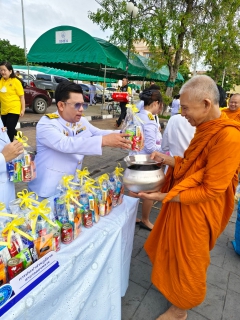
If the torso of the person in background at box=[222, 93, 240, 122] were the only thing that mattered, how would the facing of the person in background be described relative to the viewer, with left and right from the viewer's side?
facing the viewer and to the left of the viewer

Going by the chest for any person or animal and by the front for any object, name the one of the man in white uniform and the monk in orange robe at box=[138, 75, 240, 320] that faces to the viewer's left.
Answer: the monk in orange robe

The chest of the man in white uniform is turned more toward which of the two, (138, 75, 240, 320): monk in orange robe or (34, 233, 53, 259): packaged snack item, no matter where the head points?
the monk in orange robe

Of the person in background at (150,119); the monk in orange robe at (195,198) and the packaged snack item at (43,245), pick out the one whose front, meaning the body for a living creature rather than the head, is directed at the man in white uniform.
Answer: the monk in orange robe

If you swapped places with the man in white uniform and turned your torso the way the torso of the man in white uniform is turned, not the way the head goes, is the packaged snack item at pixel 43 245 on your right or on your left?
on your right

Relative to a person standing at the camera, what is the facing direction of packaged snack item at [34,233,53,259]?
facing the viewer and to the right of the viewer

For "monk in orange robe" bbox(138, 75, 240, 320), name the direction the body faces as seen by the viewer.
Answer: to the viewer's left

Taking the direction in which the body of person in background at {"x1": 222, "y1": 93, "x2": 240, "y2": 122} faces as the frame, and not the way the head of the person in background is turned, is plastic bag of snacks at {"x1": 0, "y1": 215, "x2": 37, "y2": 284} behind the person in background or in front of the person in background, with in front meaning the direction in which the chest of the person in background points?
in front

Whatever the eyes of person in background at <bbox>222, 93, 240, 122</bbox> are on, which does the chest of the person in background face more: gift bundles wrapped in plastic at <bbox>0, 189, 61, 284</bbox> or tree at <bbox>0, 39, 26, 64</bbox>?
the gift bundles wrapped in plastic
